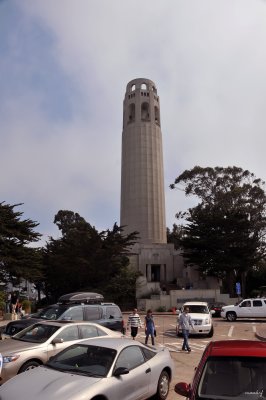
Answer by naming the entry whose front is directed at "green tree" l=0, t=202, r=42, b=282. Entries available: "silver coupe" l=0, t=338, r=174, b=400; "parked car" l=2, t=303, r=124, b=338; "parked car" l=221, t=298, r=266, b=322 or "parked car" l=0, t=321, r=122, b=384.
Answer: "parked car" l=221, t=298, r=266, b=322

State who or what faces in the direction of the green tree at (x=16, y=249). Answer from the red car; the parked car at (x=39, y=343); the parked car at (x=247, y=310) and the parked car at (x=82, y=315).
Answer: the parked car at (x=247, y=310)

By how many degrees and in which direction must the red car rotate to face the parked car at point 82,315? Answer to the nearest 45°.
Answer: approximately 135° to its right

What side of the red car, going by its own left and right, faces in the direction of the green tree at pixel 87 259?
back

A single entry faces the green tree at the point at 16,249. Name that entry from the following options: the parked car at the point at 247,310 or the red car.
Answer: the parked car

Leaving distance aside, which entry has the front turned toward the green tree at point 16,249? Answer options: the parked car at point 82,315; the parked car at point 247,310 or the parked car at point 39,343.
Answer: the parked car at point 247,310

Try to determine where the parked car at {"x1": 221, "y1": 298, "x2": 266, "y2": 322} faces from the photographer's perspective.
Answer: facing to the left of the viewer

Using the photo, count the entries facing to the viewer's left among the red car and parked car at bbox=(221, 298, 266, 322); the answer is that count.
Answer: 1

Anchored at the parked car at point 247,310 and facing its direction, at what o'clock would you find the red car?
The red car is roughly at 9 o'clock from the parked car.

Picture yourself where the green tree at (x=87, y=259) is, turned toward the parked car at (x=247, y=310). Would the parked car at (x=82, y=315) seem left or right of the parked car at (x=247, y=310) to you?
right
